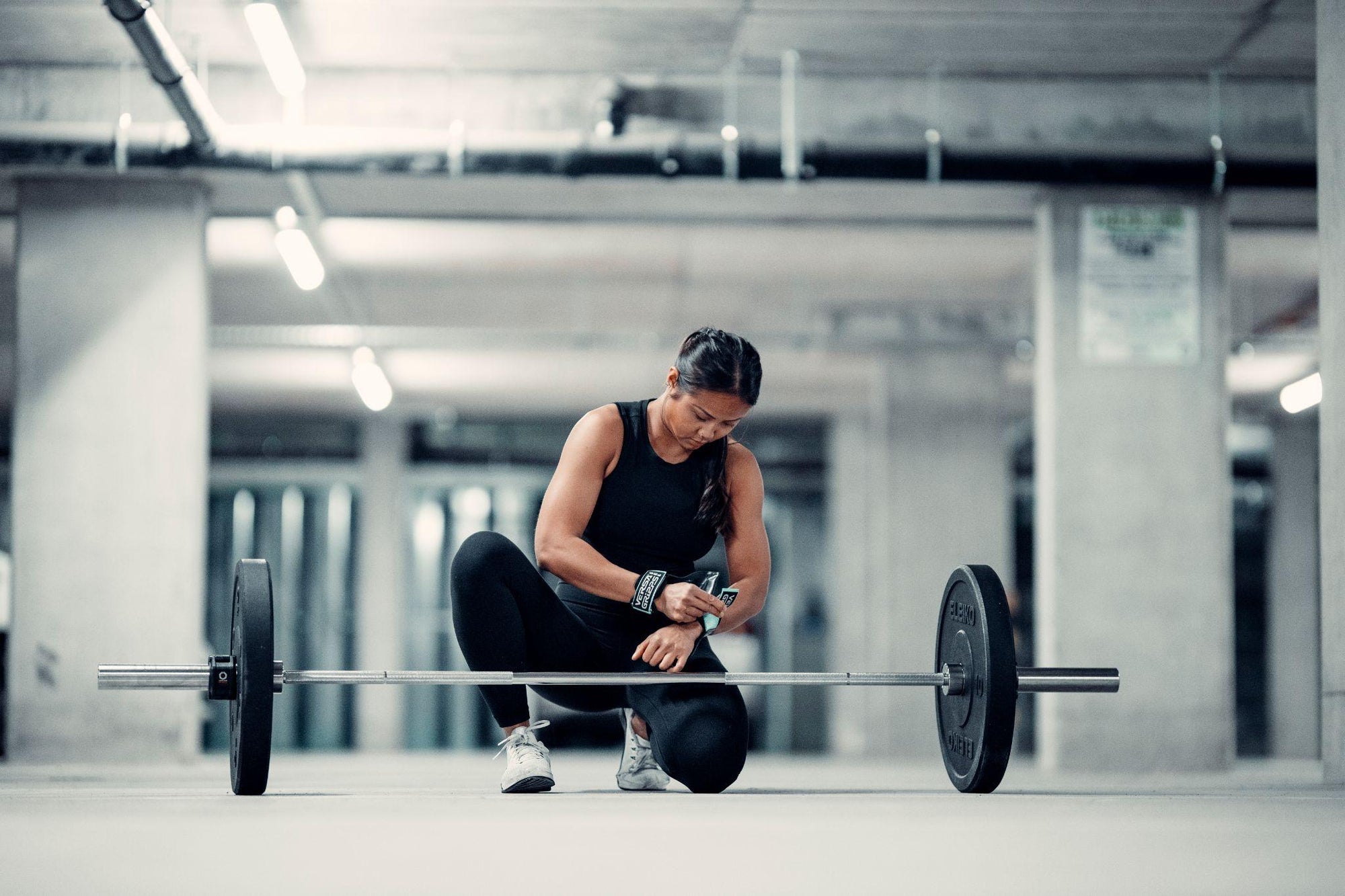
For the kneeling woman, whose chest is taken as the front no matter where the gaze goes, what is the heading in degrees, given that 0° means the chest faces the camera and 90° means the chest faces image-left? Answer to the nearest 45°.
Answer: approximately 0°

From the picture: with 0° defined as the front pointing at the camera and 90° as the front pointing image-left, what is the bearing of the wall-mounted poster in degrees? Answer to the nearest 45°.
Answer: approximately 0°

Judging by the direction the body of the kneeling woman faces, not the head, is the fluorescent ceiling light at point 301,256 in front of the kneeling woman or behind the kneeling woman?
behind

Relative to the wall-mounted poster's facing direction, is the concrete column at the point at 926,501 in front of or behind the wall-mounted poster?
behind

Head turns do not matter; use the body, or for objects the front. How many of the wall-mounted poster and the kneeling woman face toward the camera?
2

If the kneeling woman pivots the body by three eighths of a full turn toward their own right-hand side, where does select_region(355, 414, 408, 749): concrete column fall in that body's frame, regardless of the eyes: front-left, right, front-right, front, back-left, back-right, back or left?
front-right

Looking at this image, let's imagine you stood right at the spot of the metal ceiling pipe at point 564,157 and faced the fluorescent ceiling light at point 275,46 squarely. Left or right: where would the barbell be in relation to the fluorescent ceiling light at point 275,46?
left

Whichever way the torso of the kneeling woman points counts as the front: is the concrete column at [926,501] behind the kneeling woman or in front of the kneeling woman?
behind

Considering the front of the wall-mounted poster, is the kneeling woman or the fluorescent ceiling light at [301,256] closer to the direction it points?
the kneeling woman
